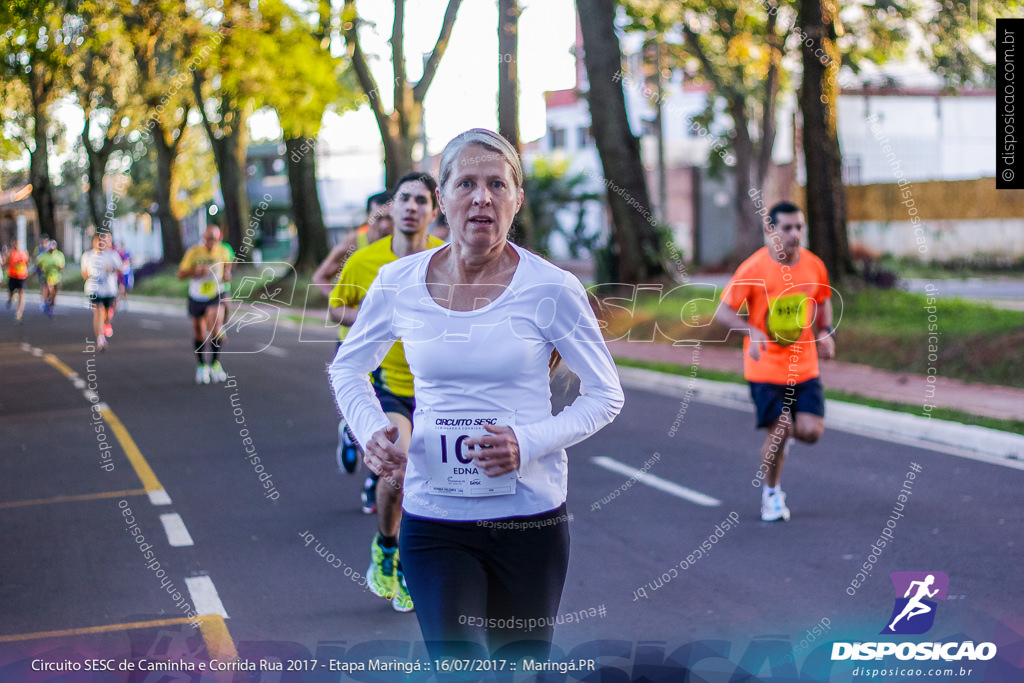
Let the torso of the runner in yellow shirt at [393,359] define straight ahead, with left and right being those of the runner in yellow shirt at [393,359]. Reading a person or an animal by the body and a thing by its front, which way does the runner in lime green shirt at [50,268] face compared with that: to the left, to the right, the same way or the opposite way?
the same way

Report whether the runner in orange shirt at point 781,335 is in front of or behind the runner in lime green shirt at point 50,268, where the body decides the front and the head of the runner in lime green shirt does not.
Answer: in front

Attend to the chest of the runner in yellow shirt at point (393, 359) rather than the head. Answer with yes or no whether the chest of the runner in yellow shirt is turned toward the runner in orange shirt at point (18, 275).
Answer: no

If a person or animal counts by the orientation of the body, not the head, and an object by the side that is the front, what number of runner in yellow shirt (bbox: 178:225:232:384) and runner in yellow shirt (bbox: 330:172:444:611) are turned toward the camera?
2

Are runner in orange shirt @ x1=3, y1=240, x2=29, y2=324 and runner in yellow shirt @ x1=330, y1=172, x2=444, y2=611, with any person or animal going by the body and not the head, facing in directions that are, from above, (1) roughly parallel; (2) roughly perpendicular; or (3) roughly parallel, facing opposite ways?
roughly parallel

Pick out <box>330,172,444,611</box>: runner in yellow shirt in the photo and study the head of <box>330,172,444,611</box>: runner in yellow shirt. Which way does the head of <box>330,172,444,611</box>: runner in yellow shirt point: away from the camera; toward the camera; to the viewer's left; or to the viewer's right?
toward the camera

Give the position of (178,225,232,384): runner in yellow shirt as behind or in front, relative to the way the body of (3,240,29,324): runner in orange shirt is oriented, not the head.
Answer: in front

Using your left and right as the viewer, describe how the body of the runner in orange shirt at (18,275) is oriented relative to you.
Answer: facing the viewer

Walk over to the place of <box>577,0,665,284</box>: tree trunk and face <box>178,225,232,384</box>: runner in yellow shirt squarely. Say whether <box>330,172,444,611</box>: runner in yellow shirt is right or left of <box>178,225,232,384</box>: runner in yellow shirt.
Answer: left

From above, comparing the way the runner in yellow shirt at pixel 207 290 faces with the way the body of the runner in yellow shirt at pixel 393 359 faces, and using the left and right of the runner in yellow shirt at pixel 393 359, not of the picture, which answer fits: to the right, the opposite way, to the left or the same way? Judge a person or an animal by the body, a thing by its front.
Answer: the same way

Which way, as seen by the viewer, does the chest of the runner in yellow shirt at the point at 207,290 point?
toward the camera

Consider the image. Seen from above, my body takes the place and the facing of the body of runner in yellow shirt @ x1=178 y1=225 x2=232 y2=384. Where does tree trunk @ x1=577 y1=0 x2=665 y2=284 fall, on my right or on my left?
on my left
